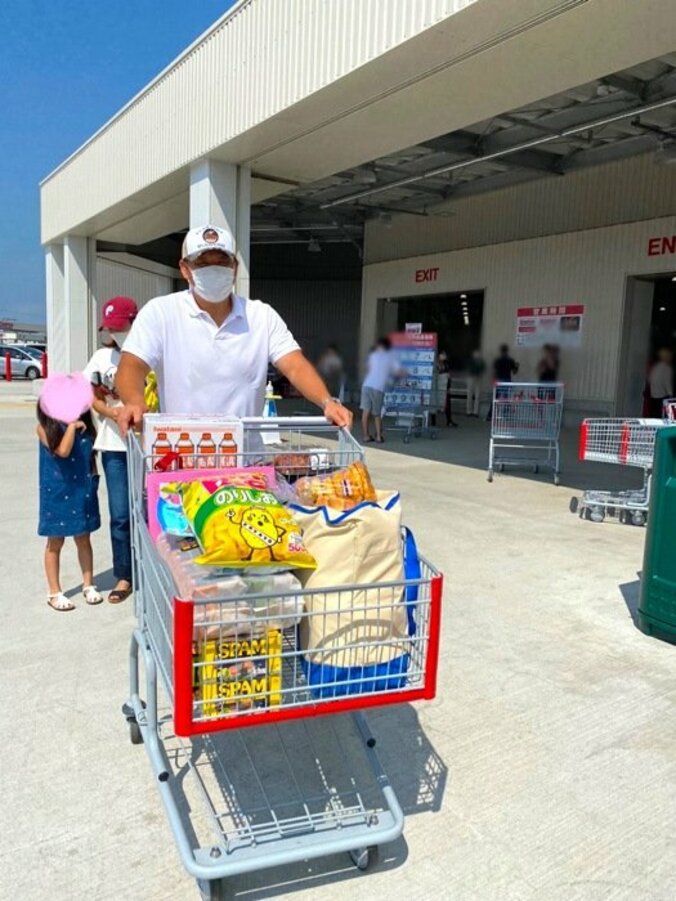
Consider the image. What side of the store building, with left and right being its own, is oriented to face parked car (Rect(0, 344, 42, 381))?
right

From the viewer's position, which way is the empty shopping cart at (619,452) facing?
facing to the left of the viewer

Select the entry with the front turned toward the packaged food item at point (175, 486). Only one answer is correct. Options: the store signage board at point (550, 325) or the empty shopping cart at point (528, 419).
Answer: the store signage board

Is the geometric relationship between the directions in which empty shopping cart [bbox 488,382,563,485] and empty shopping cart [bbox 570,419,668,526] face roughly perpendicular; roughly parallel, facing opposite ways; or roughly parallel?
roughly perpendicular

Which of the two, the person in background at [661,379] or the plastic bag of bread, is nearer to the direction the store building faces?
the plastic bag of bread

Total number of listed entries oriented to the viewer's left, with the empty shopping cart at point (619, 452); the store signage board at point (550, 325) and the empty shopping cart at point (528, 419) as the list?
1

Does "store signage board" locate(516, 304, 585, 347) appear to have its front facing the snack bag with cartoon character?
yes

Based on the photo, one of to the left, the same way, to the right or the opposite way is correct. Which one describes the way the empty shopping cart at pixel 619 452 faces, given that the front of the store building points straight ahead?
to the right

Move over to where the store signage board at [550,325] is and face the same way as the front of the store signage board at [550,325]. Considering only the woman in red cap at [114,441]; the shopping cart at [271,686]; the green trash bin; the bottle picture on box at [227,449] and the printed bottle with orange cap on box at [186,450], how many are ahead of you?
5

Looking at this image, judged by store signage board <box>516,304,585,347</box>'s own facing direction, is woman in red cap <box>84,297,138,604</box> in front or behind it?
in front

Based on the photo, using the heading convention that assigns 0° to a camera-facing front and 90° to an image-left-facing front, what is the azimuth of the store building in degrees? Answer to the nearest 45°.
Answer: approximately 45°

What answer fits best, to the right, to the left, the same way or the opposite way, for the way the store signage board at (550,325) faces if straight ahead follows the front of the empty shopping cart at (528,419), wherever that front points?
the opposite way

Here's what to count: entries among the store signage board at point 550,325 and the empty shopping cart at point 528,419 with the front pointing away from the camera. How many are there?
1
